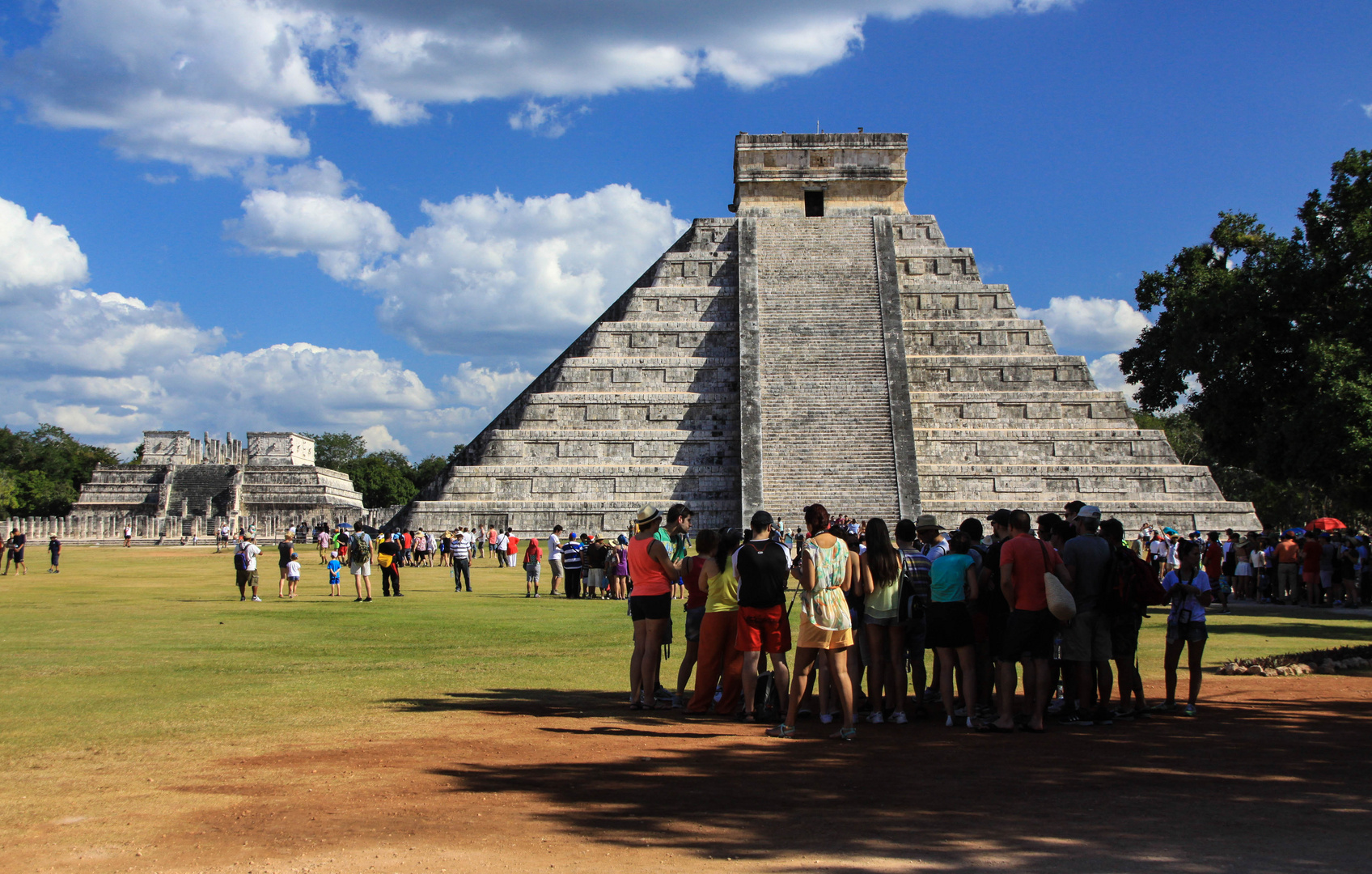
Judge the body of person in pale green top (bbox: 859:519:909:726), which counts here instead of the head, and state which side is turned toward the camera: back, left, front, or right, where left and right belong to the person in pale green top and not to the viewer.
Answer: back

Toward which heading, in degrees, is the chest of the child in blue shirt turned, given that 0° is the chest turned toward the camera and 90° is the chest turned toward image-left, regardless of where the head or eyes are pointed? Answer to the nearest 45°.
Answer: approximately 180°

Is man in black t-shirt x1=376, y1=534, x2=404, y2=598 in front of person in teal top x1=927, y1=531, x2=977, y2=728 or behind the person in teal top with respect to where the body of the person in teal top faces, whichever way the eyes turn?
in front

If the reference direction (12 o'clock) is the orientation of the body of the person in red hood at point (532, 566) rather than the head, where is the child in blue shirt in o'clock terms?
The child in blue shirt is roughly at 9 o'clock from the person in red hood.

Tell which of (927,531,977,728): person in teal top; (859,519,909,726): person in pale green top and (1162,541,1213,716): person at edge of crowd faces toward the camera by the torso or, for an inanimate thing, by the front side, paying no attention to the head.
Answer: (1162,541,1213,716): person at edge of crowd

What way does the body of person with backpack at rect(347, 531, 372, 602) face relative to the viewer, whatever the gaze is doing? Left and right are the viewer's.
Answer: facing away from the viewer

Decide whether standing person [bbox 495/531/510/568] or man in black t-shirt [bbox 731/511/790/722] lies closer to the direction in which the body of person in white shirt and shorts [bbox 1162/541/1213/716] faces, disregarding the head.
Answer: the man in black t-shirt

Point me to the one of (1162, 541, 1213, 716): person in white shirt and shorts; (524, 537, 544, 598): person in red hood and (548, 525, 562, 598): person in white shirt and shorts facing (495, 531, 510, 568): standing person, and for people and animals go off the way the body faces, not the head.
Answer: (524, 537, 544, 598): person in red hood

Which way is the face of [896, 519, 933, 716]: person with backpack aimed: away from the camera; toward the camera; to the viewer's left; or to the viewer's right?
away from the camera

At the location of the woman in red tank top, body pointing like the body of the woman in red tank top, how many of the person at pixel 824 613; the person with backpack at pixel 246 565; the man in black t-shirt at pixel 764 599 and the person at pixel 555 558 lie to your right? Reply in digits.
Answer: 2

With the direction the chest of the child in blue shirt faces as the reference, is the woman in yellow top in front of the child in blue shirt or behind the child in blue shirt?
behind

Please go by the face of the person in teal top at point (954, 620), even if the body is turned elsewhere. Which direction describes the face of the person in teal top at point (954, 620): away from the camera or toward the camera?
away from the camera

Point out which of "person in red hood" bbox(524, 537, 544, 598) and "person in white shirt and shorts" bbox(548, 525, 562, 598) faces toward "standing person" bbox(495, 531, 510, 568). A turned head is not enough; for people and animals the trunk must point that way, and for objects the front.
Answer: "person in red hood" bbox(524, 537, 544, 598)

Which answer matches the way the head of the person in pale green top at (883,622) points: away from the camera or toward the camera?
away from the camera
